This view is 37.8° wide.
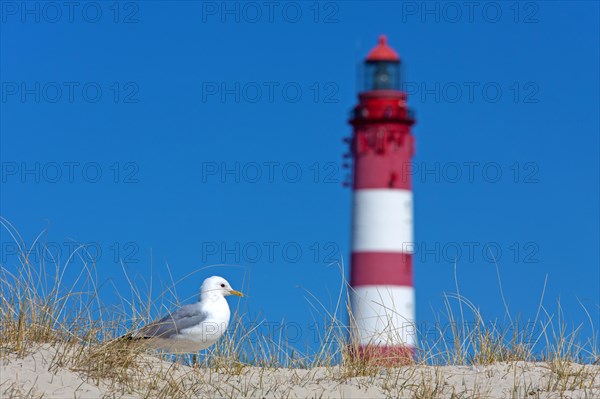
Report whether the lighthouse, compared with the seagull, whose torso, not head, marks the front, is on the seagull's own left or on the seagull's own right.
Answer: on the seagull's own left

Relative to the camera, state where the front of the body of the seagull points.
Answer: to the viewer's right
